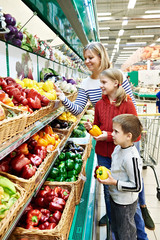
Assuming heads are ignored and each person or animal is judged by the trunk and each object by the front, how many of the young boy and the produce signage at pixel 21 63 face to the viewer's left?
1

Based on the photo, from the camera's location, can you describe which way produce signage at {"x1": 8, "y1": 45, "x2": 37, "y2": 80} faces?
facing the viewer and to the right of the viewer

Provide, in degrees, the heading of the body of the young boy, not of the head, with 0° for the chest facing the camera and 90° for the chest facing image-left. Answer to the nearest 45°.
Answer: approximately 90°

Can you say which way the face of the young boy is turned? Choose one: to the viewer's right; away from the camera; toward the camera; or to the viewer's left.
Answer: to the viewer's left

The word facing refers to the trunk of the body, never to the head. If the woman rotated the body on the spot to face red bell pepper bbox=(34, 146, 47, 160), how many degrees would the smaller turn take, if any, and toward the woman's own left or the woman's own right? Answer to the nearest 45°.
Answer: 0° — they already face it

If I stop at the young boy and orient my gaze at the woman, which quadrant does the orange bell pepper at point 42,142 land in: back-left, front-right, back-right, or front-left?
front-left

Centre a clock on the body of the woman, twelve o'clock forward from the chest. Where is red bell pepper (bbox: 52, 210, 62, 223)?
The red bell pepper is roughly at 11 o'clock from the woman.

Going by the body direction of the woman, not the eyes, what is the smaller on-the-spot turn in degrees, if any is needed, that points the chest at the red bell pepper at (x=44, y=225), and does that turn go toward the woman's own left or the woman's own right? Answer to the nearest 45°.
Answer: approximately 45° to the woman's own left

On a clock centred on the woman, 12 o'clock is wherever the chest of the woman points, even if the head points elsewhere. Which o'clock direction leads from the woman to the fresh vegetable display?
The fresh vegetable display is roughly at 11 o'clock from the woman.

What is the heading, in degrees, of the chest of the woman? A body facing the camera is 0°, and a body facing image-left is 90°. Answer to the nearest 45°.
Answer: approximately 45°

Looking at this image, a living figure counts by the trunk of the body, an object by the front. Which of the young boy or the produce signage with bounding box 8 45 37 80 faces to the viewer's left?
the young boy

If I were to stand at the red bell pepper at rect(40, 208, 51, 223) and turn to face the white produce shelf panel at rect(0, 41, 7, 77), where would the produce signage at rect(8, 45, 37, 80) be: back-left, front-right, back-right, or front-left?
front-right
